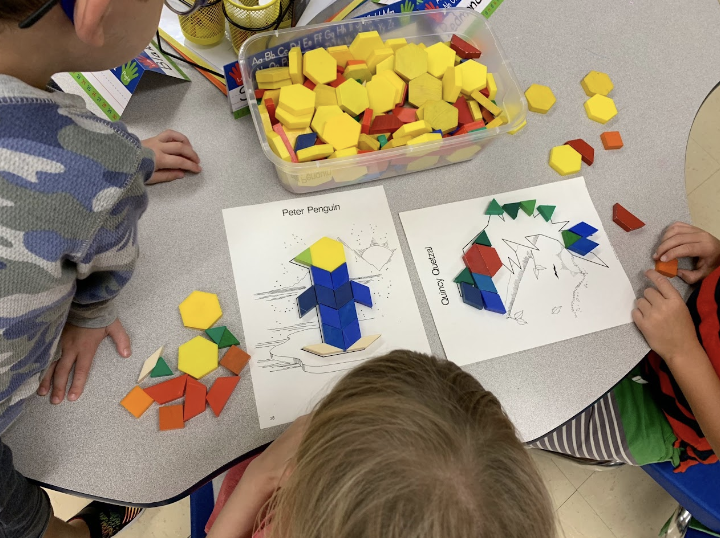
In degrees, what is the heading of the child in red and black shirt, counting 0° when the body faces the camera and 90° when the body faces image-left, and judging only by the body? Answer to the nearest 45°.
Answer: approximately 90°

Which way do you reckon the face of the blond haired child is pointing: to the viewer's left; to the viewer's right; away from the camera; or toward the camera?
away from the camera
